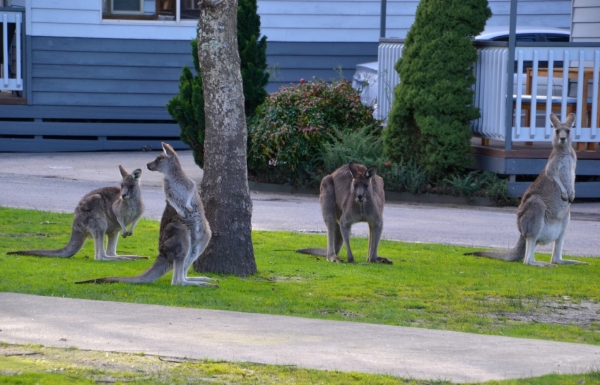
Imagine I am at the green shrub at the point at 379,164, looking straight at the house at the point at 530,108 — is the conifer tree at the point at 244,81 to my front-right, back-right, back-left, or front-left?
back-left

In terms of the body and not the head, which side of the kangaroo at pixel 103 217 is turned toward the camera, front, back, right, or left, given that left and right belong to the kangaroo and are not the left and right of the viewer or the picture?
right

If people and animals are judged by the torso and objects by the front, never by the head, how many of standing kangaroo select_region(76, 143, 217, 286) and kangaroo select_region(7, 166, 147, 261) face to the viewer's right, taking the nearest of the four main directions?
2

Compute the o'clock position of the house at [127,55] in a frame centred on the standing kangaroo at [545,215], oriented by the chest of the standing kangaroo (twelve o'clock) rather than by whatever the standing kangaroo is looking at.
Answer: The house is roughly at 6 o'clock from the standing kangaroo.

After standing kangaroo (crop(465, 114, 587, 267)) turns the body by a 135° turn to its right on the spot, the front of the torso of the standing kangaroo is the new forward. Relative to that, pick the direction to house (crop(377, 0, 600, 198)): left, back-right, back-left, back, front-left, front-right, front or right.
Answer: right

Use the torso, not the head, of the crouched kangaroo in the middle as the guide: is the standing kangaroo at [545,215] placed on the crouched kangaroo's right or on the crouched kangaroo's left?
on the crouched kangaroo's left

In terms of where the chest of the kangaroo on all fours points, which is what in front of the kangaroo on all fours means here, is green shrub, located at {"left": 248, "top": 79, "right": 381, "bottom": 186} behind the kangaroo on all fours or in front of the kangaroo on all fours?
behind

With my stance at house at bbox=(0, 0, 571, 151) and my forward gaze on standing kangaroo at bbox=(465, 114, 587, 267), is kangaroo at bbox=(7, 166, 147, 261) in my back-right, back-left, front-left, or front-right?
front-right

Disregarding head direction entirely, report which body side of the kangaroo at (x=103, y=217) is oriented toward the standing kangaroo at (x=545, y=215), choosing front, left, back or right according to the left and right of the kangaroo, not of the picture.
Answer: front

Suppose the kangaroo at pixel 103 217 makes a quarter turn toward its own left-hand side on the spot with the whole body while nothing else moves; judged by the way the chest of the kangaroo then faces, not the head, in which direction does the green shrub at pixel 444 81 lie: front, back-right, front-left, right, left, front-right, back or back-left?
front-right

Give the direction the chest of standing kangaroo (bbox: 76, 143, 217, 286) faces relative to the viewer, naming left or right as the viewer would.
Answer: facing to the right of the viewer

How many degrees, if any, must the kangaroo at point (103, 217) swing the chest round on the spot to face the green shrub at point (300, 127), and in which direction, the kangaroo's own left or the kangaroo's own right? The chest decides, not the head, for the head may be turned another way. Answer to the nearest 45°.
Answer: approximately 45° to the kangaroo's own left

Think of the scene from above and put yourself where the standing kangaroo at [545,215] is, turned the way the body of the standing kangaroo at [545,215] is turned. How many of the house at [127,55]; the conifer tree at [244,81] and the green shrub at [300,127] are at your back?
3

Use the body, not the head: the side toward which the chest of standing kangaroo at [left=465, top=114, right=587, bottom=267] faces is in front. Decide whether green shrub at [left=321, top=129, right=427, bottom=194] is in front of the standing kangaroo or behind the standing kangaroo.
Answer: behind

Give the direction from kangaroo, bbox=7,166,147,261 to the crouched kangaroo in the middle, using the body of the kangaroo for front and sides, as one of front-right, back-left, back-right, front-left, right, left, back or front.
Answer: front

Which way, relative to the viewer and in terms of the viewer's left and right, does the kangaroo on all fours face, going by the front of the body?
facing the viewer and to the right of the viewer
